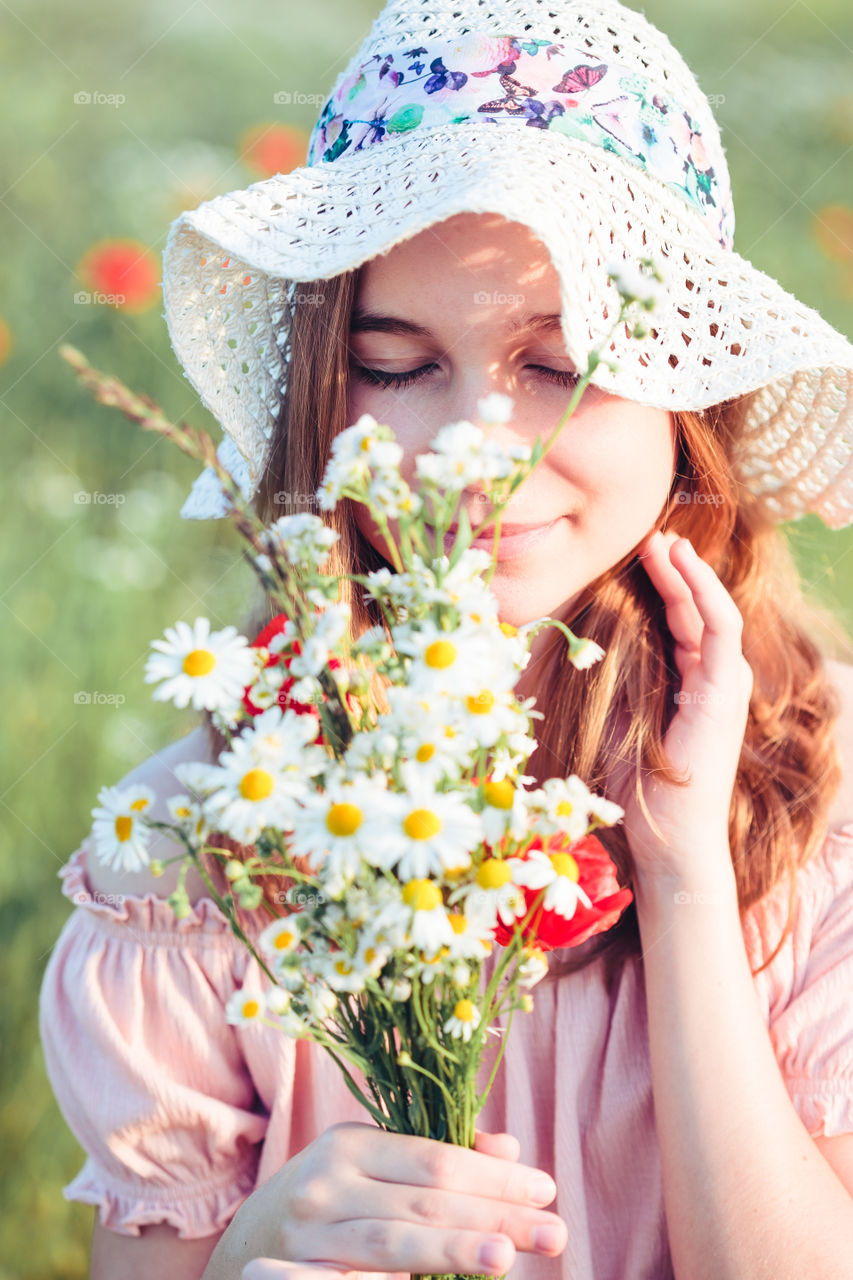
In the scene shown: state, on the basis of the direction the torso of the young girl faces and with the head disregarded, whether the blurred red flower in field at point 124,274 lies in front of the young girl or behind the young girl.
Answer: behind

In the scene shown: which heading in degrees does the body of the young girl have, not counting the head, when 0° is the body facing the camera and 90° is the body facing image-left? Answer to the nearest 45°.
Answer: approximately 0°
